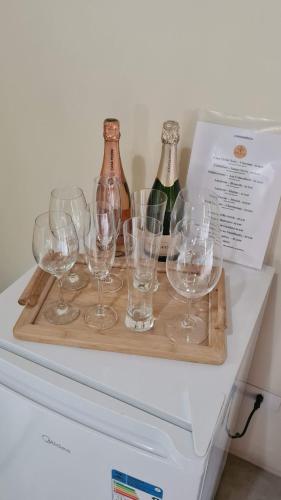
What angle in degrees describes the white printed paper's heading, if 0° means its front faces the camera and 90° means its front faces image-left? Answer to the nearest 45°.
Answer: approximately 0°

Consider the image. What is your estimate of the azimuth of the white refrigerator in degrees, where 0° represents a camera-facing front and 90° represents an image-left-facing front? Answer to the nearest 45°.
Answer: approximately 45°
